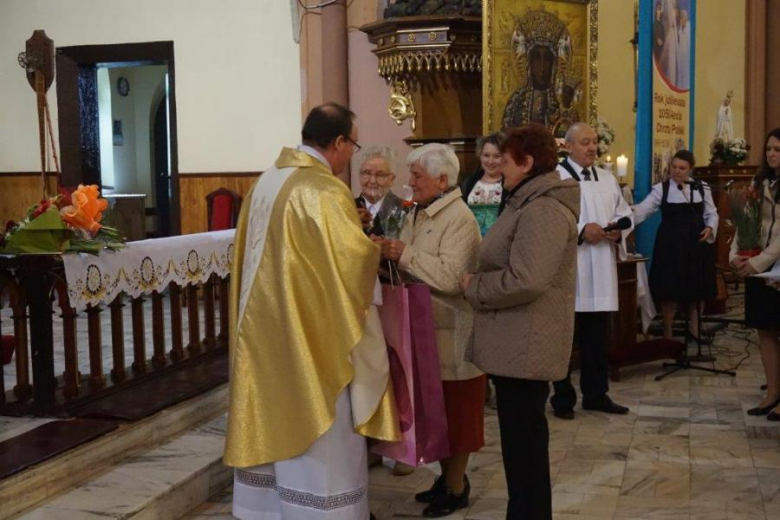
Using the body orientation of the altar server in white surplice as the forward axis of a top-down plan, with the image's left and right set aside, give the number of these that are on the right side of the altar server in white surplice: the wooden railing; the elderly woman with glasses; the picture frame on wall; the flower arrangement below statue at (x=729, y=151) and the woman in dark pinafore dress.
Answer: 2

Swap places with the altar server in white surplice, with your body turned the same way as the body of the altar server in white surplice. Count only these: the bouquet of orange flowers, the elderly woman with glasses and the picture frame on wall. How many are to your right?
2

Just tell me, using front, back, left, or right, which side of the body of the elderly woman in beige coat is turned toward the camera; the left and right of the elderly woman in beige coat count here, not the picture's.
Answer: left

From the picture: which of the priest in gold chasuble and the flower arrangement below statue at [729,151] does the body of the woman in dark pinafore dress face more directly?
the priest in gold chasuble

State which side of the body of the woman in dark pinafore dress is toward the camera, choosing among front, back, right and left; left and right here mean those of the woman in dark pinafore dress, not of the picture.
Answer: front

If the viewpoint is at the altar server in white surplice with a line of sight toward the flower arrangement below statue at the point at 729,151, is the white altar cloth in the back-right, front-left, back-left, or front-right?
back-left

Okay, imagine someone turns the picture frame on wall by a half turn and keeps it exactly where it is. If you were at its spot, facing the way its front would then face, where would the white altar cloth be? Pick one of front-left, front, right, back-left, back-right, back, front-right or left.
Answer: back-left

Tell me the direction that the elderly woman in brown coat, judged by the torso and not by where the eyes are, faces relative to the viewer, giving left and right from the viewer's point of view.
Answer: facing to the left of the viewer

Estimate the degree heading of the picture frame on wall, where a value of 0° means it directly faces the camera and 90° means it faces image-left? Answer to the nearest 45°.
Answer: approximately 0°

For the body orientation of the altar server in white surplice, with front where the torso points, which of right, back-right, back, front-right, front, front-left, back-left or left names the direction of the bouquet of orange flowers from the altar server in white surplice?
right

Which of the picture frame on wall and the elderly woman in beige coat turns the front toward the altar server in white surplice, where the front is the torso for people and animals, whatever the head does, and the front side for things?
the picture frame on wall

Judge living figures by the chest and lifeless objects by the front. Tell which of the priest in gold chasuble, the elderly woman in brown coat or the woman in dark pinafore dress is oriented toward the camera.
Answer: the woman in dark pinafore dress

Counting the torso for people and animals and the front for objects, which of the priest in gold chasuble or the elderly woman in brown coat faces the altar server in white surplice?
the priest in gold chasuble
